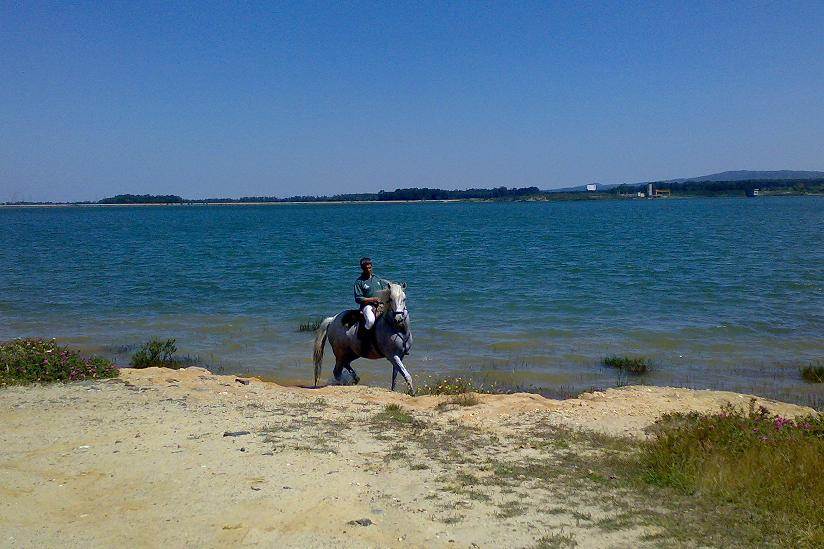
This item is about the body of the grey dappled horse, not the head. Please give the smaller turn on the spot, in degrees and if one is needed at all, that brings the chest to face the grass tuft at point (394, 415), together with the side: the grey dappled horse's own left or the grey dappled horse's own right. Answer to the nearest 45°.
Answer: approximately 45° to the grey dappled horse's own right

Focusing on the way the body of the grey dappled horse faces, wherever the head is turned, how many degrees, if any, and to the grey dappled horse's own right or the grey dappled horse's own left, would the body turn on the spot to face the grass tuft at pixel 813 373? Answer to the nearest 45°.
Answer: approximately 45° to the grey dappled horse's own left

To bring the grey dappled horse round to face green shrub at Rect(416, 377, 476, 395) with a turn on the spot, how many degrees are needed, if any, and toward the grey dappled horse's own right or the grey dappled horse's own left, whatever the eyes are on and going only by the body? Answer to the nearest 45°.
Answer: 0° — it already faces it

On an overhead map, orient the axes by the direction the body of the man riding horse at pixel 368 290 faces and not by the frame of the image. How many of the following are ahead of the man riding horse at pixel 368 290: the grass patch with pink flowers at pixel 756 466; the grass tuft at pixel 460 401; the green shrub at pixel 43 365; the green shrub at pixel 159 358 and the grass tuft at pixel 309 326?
2

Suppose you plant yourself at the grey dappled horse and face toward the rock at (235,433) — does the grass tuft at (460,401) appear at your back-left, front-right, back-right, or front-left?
front-left

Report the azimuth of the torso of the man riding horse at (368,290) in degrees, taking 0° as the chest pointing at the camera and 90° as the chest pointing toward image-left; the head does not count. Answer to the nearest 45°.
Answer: approximately 315°

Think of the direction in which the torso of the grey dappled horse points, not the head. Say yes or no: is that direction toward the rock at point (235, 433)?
no

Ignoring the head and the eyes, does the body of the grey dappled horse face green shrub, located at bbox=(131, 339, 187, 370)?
no

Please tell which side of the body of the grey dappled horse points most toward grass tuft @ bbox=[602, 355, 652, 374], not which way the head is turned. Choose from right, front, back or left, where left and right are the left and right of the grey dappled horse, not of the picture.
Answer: left

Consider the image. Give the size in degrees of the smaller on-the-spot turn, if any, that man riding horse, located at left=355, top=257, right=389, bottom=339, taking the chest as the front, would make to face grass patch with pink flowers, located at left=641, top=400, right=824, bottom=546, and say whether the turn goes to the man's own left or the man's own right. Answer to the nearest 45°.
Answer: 0° — they already face it

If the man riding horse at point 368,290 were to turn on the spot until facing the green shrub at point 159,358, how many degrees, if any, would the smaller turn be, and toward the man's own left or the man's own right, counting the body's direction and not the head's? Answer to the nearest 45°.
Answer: approximately 180°

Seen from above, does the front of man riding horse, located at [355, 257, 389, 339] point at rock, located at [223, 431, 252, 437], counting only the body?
no

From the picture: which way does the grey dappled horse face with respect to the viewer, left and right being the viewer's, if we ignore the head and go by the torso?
facing the viewer and to the right of the viewer

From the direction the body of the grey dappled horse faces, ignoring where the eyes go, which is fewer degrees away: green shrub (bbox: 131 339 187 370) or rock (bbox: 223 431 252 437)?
the rock

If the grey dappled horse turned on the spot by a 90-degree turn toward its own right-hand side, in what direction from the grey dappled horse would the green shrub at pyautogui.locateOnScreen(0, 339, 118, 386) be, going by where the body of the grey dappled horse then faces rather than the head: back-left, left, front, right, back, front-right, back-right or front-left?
front-right

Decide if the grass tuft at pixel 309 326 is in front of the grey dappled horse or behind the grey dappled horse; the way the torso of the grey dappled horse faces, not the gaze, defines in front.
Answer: behind

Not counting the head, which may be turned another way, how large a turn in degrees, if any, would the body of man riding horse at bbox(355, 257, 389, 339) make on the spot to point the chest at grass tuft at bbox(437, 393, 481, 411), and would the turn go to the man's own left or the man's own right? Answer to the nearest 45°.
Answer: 0° — they already face it

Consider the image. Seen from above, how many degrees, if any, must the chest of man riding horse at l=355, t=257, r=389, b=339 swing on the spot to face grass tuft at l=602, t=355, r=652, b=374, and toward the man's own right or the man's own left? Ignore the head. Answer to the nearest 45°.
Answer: approximately 45° to the man's own left

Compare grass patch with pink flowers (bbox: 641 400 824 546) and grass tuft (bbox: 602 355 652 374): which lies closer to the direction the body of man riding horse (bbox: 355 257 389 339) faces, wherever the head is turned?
the grass patch with pink flowers

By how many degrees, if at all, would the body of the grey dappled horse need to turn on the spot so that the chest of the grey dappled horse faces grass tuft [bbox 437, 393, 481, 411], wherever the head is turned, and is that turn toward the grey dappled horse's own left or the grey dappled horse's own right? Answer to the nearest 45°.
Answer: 0° — it already faces it

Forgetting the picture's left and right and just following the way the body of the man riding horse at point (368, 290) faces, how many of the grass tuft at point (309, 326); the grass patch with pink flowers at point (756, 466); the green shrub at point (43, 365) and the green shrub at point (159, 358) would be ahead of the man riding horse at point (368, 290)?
1
